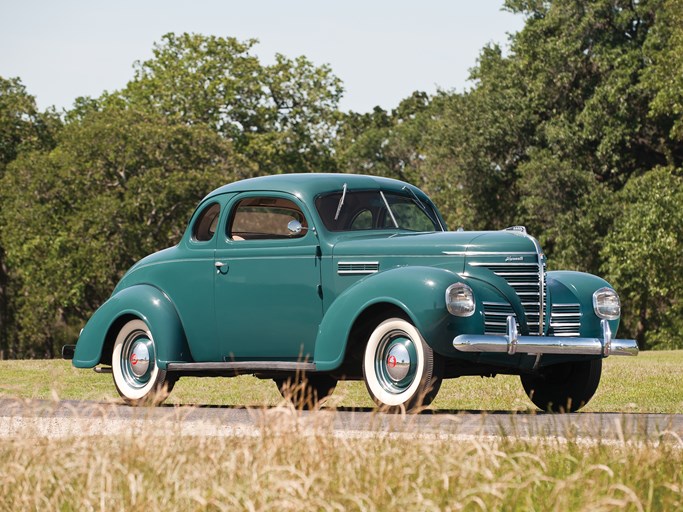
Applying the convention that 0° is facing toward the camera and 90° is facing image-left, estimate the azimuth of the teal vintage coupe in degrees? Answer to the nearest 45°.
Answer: approximately 315°

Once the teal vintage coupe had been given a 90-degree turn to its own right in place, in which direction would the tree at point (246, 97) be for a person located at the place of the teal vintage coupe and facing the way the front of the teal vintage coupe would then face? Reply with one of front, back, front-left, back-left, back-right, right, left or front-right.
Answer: back-right

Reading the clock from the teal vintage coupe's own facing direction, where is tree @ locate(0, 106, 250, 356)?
The tree is roughly at 7 o'clock from the teal vintage coupe.
